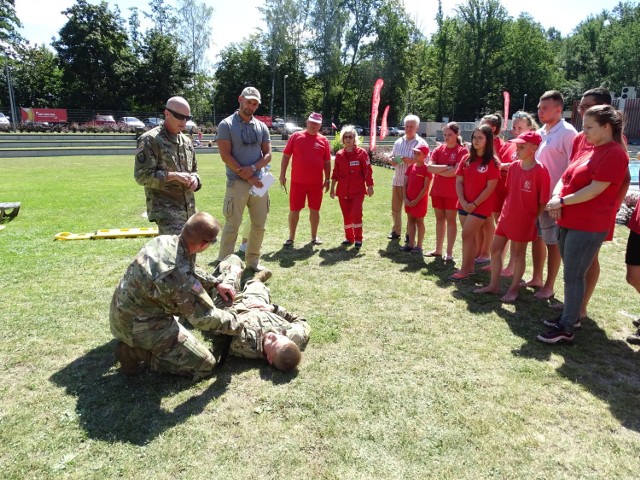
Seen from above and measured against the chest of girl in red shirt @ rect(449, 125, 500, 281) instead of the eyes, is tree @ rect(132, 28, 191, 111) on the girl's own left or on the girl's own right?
on the girl's own right

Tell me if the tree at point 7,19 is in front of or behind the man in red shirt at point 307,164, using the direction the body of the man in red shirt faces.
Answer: behind

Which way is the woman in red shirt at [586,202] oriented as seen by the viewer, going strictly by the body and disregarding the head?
to the viewer's left

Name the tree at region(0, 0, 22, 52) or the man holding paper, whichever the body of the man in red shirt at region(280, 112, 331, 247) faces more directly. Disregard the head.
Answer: the man holding paper

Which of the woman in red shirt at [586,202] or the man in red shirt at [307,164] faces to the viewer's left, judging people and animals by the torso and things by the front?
the woman in red shirt

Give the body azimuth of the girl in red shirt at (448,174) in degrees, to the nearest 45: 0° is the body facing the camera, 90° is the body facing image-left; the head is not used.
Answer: approximately 45°

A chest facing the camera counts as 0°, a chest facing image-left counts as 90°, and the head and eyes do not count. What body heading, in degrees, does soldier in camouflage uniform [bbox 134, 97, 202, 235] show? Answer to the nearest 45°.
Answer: approximately 315°

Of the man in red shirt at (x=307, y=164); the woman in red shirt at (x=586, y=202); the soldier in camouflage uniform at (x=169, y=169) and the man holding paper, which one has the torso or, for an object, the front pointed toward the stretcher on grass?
the woman in red shirt

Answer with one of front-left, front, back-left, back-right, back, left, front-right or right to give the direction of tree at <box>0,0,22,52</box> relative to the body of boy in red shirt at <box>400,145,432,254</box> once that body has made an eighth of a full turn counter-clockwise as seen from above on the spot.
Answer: back-right

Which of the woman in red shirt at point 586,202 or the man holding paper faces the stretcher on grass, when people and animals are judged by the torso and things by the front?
the woman in red shirt

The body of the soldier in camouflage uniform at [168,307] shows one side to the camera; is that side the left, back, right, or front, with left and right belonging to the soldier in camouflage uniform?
right

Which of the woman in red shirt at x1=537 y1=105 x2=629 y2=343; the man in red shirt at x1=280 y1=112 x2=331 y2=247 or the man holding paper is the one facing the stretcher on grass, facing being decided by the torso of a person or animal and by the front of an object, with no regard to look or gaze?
the woman in red shirt
